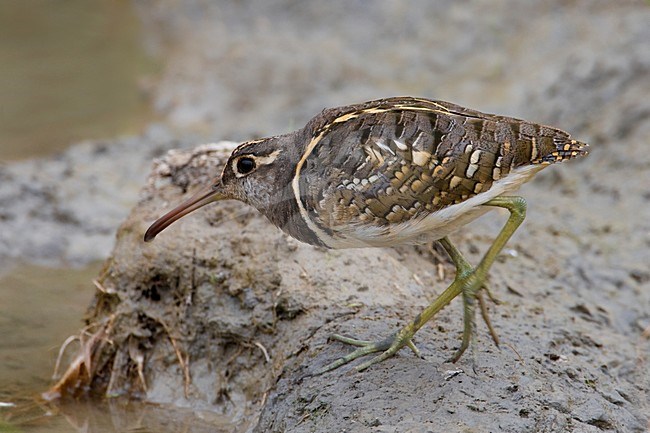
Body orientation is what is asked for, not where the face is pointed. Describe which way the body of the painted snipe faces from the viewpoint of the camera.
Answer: to the viewer's left
